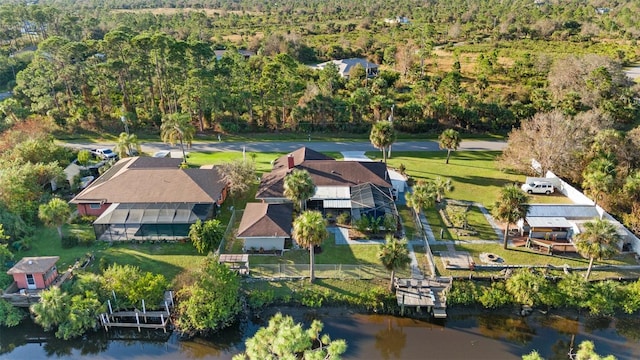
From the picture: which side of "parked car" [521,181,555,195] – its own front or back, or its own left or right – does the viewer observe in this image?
left

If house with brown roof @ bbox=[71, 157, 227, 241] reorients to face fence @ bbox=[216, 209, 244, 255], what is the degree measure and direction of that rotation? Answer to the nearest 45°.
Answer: approximately 135° to its right

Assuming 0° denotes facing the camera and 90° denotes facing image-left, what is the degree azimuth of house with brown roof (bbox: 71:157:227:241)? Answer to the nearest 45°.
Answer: approximately 180°

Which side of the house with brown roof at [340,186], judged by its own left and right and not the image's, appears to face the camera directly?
back

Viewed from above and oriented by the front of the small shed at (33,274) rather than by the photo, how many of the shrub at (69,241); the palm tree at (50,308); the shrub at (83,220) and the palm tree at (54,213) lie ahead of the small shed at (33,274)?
1

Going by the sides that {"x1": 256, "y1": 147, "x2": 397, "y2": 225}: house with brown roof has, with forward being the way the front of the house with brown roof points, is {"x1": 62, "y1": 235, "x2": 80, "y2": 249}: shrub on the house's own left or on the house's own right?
on the house's own left

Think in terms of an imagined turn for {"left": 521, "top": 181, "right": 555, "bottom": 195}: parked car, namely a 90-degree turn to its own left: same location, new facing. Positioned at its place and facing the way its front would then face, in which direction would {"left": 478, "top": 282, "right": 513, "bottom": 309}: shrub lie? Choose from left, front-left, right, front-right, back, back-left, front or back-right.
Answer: front

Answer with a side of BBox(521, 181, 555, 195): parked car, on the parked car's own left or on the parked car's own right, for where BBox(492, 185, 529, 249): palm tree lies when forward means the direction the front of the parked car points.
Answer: on the parked car's own left

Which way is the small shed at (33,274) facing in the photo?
toward the camera

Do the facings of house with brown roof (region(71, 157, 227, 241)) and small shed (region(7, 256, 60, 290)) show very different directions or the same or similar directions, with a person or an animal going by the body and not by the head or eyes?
very different directions

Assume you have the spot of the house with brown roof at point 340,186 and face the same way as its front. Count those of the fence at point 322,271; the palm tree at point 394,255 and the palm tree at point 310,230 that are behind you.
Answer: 3

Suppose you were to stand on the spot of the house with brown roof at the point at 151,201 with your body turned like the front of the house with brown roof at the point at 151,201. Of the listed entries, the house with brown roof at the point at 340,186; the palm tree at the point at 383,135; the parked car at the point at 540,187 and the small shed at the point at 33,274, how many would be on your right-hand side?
3

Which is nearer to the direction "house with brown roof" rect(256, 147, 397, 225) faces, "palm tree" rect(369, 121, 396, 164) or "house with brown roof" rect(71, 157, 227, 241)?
the palm tree

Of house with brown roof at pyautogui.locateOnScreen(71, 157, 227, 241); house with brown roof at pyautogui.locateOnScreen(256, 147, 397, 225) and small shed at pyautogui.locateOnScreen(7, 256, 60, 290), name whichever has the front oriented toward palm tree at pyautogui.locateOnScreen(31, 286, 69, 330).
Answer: the small shed

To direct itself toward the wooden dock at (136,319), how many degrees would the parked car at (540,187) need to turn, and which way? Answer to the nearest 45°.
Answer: approximately 45° to its left
